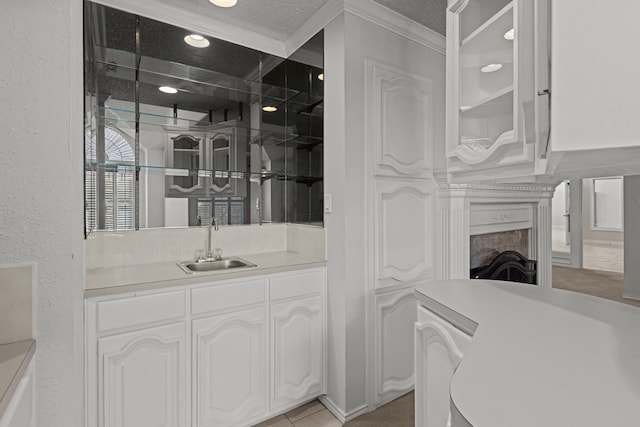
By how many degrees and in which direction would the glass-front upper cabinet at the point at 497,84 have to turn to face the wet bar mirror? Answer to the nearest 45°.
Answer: approximately 45° to its right

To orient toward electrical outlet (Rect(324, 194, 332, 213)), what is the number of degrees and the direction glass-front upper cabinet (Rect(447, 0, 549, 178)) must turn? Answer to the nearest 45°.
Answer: approximately 90° to its right

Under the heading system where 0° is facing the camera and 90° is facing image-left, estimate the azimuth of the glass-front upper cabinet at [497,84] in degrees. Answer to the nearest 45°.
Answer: approximately 45°

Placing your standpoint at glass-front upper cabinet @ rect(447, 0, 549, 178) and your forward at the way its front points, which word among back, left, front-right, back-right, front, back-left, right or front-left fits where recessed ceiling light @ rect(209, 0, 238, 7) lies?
front-right
